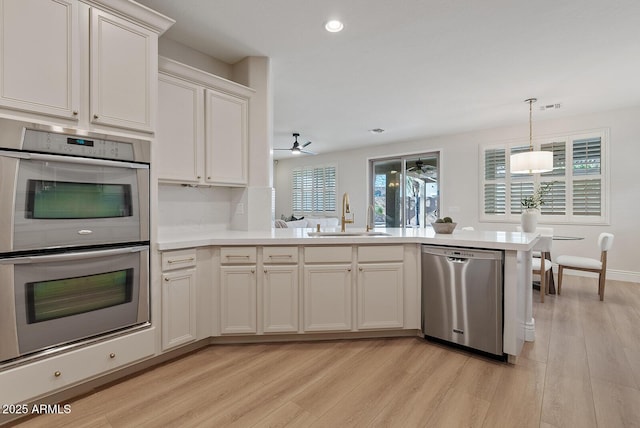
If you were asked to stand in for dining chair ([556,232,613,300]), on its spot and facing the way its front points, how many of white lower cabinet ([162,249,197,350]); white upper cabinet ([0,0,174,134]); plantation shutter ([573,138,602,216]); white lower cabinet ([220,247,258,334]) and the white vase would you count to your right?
1

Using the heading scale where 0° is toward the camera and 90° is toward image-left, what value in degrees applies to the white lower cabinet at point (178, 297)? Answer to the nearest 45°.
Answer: approximately 315°

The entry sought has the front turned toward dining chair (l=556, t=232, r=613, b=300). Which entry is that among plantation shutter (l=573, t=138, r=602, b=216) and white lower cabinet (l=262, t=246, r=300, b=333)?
the plantation shutter

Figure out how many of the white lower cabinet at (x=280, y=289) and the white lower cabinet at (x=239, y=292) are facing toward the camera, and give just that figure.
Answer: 2

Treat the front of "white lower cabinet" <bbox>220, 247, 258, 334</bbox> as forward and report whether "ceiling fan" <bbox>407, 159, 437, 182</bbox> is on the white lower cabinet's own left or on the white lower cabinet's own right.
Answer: on the white lower cabinet's own left

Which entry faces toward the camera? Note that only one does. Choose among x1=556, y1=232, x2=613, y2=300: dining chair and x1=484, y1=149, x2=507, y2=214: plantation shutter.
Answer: the plantation shutter

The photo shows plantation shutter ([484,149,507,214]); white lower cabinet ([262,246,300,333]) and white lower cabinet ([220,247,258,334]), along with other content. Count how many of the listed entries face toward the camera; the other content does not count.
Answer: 3

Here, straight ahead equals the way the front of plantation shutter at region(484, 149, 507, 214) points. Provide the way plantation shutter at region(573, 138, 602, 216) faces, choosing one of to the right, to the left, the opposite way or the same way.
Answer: the same way

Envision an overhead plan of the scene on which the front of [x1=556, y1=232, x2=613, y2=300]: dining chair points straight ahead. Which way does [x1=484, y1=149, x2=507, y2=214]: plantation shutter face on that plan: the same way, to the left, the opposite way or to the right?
to the left

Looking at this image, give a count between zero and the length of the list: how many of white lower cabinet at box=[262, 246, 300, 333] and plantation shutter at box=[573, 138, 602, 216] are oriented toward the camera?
2

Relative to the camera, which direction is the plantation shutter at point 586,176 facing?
toward the camera

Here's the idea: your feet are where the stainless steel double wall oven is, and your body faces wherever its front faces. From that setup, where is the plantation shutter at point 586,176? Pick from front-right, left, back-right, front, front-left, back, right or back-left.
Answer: front-left

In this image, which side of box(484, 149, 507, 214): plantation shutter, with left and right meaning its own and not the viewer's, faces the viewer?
front

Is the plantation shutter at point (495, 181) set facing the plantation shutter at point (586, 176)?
no

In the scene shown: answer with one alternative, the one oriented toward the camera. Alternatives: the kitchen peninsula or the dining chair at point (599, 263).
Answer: the kitchen peninsula

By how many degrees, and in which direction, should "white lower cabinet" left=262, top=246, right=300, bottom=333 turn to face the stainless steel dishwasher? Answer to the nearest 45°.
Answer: approximately 90° to its left

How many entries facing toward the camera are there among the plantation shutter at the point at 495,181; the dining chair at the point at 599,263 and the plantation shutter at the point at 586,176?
2
